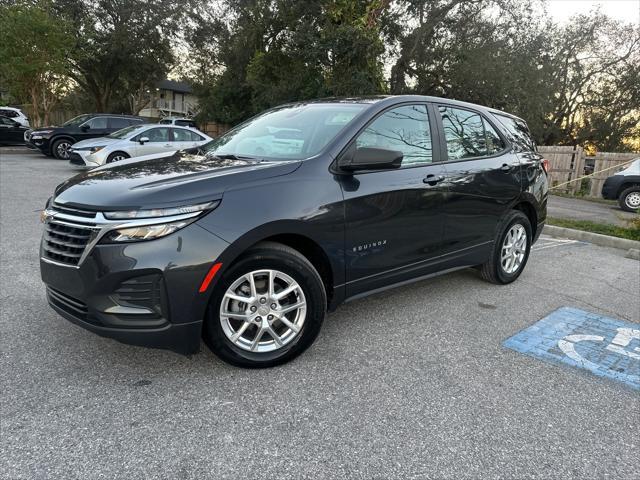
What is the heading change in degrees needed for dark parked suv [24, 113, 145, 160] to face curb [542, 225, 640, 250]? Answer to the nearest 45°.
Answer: approximately 90° to its left

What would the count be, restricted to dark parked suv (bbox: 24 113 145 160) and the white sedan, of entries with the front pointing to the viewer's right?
0

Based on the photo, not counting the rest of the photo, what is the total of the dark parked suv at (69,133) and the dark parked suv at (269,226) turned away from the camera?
0

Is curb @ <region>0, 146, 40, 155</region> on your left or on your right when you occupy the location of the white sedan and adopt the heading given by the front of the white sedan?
on your right

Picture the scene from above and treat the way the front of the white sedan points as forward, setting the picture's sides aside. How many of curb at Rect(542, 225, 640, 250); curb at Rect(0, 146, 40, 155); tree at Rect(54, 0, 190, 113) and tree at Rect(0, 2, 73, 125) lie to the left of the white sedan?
1

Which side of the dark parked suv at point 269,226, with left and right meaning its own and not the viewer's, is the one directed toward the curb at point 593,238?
back

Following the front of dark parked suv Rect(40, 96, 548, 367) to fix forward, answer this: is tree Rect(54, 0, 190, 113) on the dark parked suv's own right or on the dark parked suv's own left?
on the dark parked suv's own right

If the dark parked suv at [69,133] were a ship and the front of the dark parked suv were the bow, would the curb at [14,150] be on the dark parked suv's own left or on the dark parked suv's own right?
on the dark parked suv's own right

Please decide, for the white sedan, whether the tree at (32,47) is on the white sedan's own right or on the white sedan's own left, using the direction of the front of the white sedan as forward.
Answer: on the white sedan's own right

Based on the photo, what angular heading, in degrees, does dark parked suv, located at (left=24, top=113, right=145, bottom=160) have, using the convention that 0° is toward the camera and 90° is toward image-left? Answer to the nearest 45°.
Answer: approximately 45°
